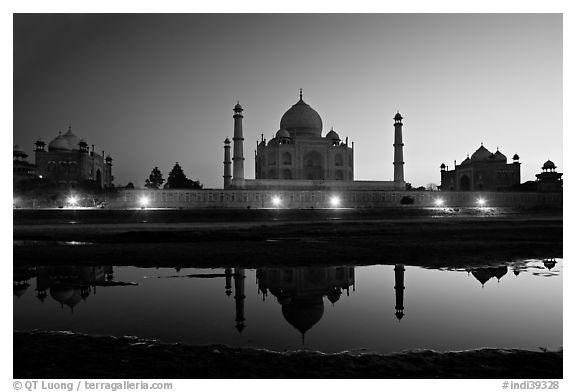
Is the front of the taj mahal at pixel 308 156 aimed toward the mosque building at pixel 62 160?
no

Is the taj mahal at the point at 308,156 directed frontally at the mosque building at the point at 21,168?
no

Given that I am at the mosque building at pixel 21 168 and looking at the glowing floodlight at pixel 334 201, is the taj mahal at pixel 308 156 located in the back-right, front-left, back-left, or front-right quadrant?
front-left

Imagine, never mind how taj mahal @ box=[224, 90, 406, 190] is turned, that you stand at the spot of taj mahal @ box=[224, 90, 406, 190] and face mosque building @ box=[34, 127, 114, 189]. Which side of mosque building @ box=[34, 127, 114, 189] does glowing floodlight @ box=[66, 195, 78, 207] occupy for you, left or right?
left

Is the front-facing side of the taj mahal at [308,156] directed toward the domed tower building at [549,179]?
no

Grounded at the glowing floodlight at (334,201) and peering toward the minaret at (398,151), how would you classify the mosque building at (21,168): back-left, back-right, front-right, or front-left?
back-left
